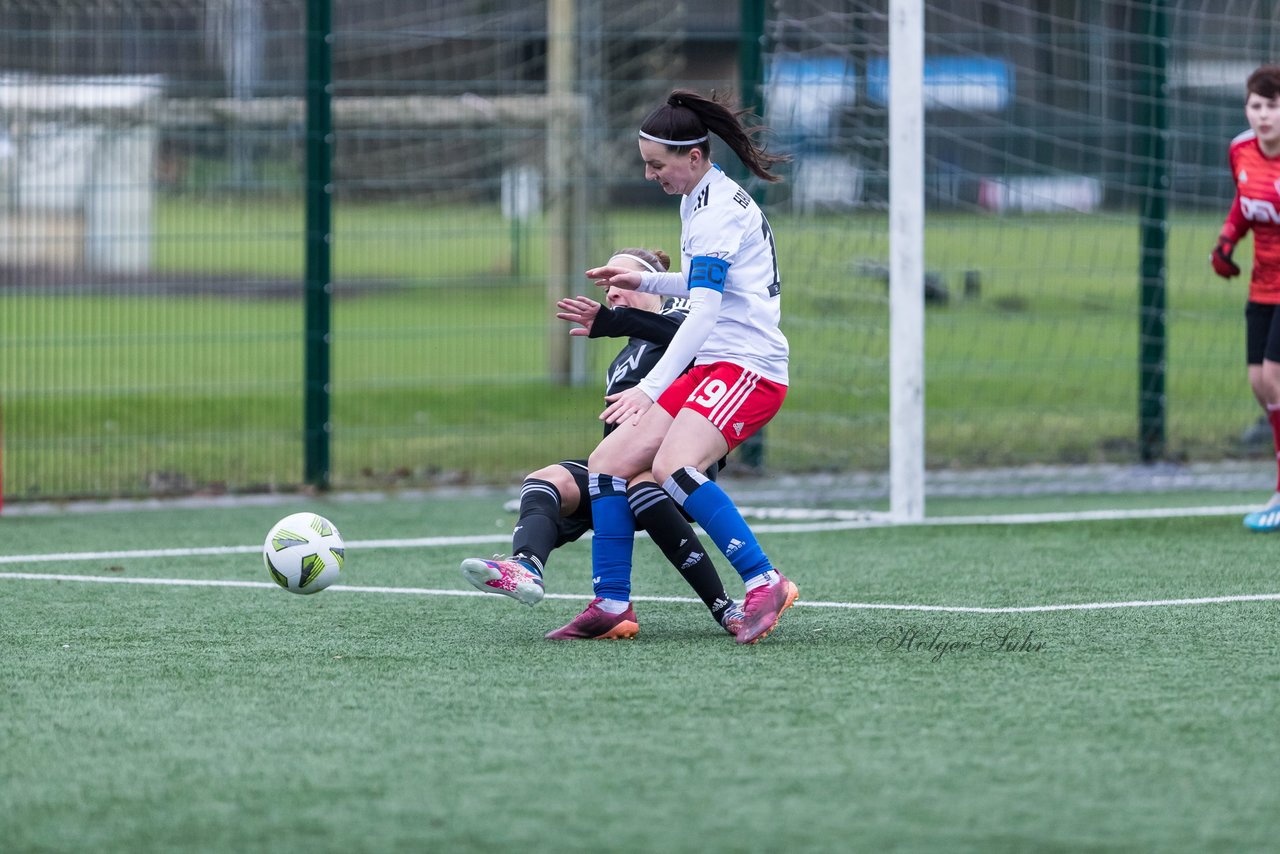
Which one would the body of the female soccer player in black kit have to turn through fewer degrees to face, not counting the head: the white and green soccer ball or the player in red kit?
the white and green soccer ball

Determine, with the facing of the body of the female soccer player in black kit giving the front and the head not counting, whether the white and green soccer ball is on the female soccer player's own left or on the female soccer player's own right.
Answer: on the female soccer player's own right

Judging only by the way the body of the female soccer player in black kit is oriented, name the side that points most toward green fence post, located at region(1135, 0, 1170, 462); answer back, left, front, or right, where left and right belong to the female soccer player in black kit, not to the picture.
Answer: back

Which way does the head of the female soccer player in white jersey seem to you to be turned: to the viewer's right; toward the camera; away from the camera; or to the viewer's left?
to the viewer's left

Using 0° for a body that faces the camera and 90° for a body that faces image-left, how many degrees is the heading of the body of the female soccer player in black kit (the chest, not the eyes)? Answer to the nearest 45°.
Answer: approximately 45°

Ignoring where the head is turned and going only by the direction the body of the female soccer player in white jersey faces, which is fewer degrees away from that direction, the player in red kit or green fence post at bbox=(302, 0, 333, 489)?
the green fence post

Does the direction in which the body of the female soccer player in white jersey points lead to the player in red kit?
no

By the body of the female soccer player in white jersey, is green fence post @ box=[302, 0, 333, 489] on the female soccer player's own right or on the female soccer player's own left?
on the female soccer player's own right

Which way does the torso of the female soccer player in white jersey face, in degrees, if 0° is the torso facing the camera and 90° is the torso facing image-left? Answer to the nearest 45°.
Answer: approximately 90°

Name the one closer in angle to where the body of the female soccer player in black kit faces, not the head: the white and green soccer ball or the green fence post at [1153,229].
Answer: the white and green soccer ball

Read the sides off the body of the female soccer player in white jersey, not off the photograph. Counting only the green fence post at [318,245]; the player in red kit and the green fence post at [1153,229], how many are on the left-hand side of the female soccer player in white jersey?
0

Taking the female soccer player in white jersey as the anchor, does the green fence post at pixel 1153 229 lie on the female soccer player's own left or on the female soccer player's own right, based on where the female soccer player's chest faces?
on the female soccer player's own right

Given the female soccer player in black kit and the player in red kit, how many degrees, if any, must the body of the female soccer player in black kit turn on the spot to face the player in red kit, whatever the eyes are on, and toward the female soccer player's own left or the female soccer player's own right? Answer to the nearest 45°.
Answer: approximately 180°

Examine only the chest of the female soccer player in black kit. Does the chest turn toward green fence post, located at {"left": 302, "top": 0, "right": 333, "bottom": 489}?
no
